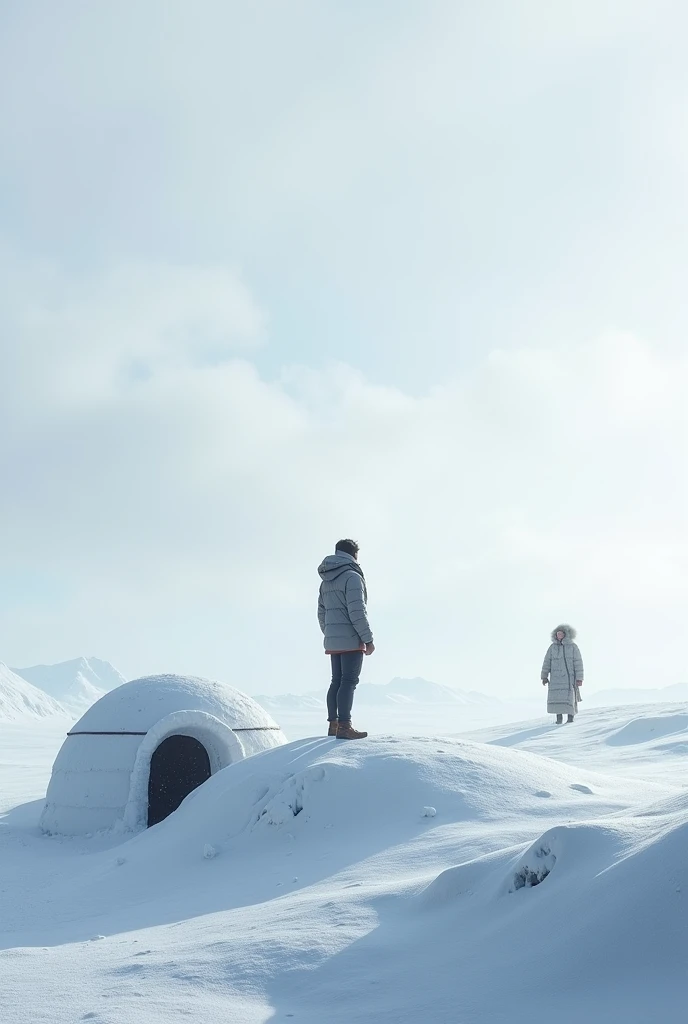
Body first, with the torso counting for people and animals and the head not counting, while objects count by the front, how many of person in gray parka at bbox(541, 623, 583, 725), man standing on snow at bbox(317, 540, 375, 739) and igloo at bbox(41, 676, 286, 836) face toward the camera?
2

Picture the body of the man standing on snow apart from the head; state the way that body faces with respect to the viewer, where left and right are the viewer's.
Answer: facing away from the viewer and to the right of the viewer

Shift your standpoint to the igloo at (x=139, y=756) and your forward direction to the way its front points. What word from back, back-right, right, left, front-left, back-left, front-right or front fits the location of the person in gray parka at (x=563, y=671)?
back-left

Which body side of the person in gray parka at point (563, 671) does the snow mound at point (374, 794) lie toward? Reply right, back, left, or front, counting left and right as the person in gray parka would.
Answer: front

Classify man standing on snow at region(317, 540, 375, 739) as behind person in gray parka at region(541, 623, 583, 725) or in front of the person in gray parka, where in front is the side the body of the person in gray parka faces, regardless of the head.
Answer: in front

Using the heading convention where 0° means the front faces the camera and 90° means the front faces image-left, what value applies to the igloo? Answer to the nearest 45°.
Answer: approximately 0°

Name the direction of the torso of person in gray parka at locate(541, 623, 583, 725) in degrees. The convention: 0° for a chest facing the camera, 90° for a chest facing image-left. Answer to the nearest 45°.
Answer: approximately 0°

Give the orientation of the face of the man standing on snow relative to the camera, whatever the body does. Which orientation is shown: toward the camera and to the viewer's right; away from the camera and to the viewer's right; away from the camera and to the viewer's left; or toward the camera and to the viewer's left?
away from the camera and to the viewer's right
